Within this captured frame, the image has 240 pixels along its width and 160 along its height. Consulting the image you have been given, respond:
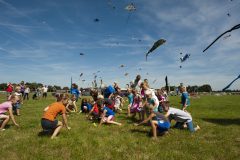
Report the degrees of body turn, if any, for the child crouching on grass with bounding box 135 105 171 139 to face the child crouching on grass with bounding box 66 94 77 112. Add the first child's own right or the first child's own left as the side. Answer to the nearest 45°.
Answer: approximately 45° to the first child's own right

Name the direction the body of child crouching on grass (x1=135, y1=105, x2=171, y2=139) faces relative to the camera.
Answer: to the viewer's left

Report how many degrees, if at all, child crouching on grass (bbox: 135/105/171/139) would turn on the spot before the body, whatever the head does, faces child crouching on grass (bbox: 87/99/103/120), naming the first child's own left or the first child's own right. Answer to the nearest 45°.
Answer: approximately 45° to the first child's own right

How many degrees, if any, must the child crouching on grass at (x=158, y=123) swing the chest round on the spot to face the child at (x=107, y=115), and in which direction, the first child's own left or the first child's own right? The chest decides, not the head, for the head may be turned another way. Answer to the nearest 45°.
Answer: approximately 45° to the first child's own right
